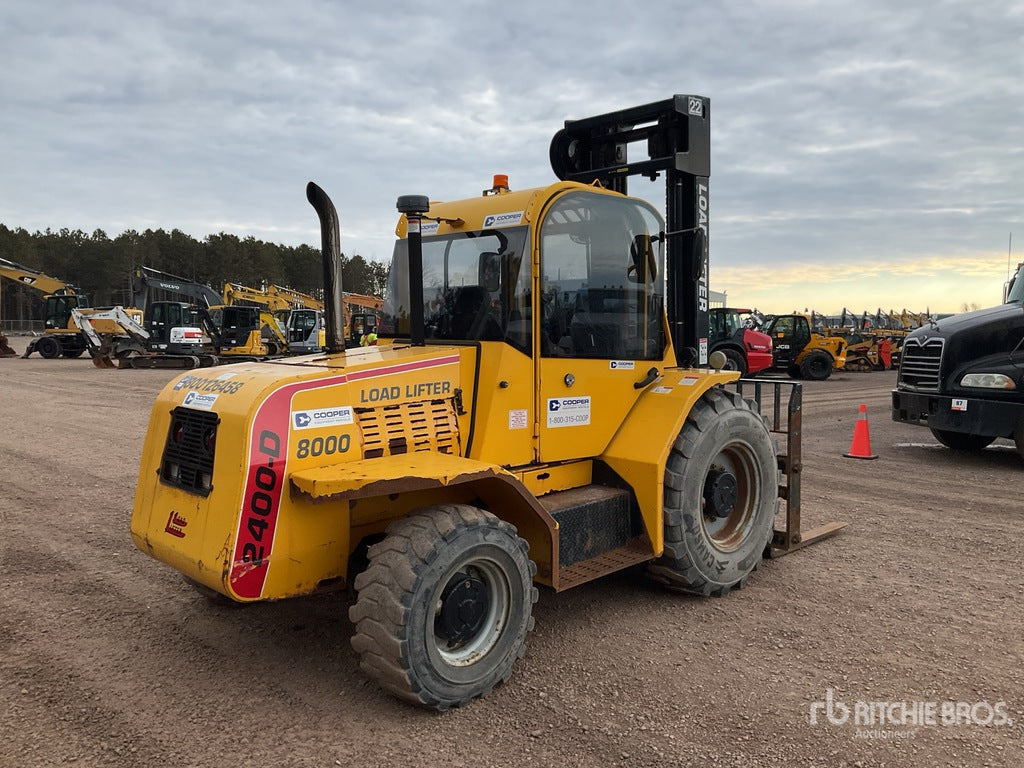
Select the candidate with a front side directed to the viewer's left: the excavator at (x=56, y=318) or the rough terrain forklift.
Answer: the excavator

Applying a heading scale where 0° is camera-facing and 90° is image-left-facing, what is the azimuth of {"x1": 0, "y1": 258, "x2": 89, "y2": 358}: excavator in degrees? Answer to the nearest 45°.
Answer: approximately 90°

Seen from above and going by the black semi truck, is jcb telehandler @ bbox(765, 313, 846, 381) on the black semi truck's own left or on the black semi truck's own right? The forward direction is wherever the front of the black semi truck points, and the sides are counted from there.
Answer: on the black semi truck's own right

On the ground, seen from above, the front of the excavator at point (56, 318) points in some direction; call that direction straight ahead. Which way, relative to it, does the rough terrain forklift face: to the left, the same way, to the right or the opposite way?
the opposite way

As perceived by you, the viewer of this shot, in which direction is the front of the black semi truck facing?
facing the viewer and to the left of the viewer

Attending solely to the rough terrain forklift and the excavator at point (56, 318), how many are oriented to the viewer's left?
1

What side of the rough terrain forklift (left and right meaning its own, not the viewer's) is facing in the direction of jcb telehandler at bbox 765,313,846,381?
front

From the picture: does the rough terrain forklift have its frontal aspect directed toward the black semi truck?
yes

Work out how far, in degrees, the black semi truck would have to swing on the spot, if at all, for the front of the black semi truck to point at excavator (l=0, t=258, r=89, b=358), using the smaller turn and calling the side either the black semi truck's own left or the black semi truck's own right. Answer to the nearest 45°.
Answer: approximately 45° to the black semi truck's own right

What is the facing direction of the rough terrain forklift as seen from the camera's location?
facing away from the viewer and to the right of the viewer
